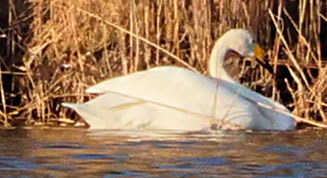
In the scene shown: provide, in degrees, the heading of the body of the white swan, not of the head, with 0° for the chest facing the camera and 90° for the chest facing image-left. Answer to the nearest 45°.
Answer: approximately 270°
